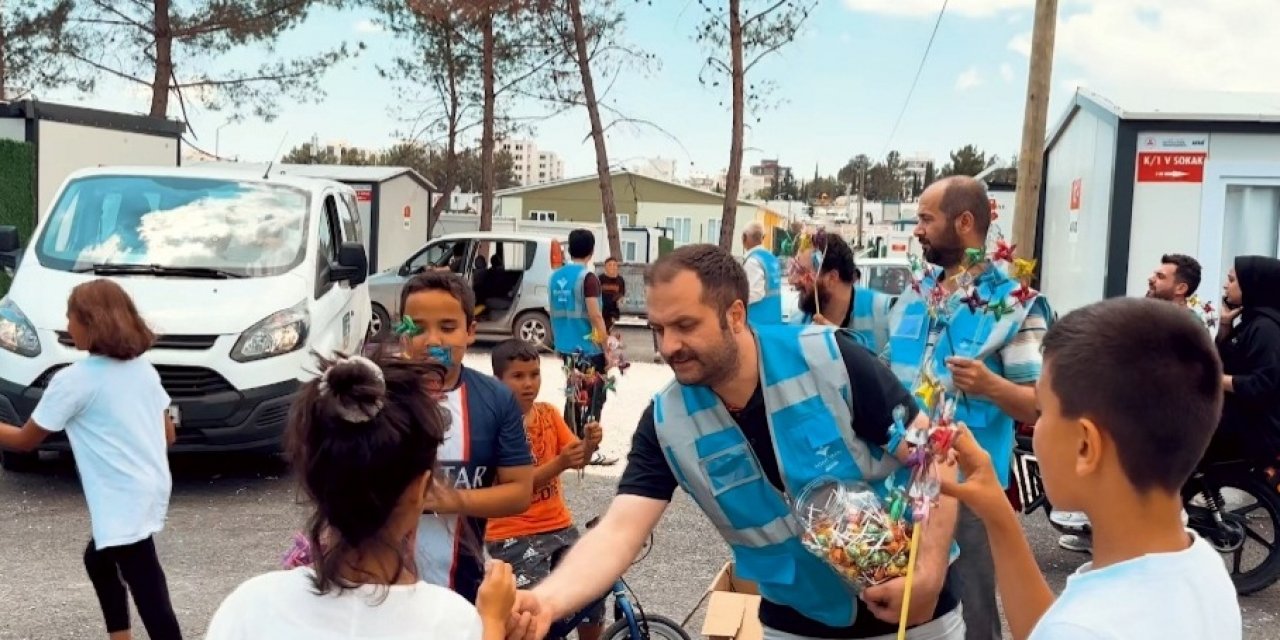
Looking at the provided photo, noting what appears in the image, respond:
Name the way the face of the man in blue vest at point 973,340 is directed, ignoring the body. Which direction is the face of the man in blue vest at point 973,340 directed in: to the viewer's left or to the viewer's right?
to the viewer's left

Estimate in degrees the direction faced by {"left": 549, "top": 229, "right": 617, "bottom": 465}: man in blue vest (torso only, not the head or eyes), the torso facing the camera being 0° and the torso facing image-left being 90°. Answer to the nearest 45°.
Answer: approximately 225°

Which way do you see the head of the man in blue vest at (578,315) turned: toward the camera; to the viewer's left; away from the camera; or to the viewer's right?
away from the camera

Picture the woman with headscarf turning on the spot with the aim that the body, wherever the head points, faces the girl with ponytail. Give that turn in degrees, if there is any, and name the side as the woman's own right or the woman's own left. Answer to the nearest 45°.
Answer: approximately 90° to the woman's own left

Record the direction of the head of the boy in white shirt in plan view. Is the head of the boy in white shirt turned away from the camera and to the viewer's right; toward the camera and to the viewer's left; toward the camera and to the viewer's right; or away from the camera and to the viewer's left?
away from the camera and to the viewer's left

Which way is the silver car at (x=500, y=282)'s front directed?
to the viewer's left

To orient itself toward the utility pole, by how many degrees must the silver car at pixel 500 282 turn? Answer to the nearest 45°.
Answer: approximately 135° to its left

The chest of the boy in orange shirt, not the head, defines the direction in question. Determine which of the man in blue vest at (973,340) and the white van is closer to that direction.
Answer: the man in blue vest

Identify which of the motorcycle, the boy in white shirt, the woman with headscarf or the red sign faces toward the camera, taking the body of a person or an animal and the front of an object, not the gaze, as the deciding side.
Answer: the red sign

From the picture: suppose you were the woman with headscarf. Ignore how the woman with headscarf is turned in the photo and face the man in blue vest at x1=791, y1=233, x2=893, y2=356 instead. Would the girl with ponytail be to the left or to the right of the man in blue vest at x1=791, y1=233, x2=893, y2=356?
left

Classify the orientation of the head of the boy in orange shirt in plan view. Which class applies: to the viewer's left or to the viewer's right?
to the viewer's right
